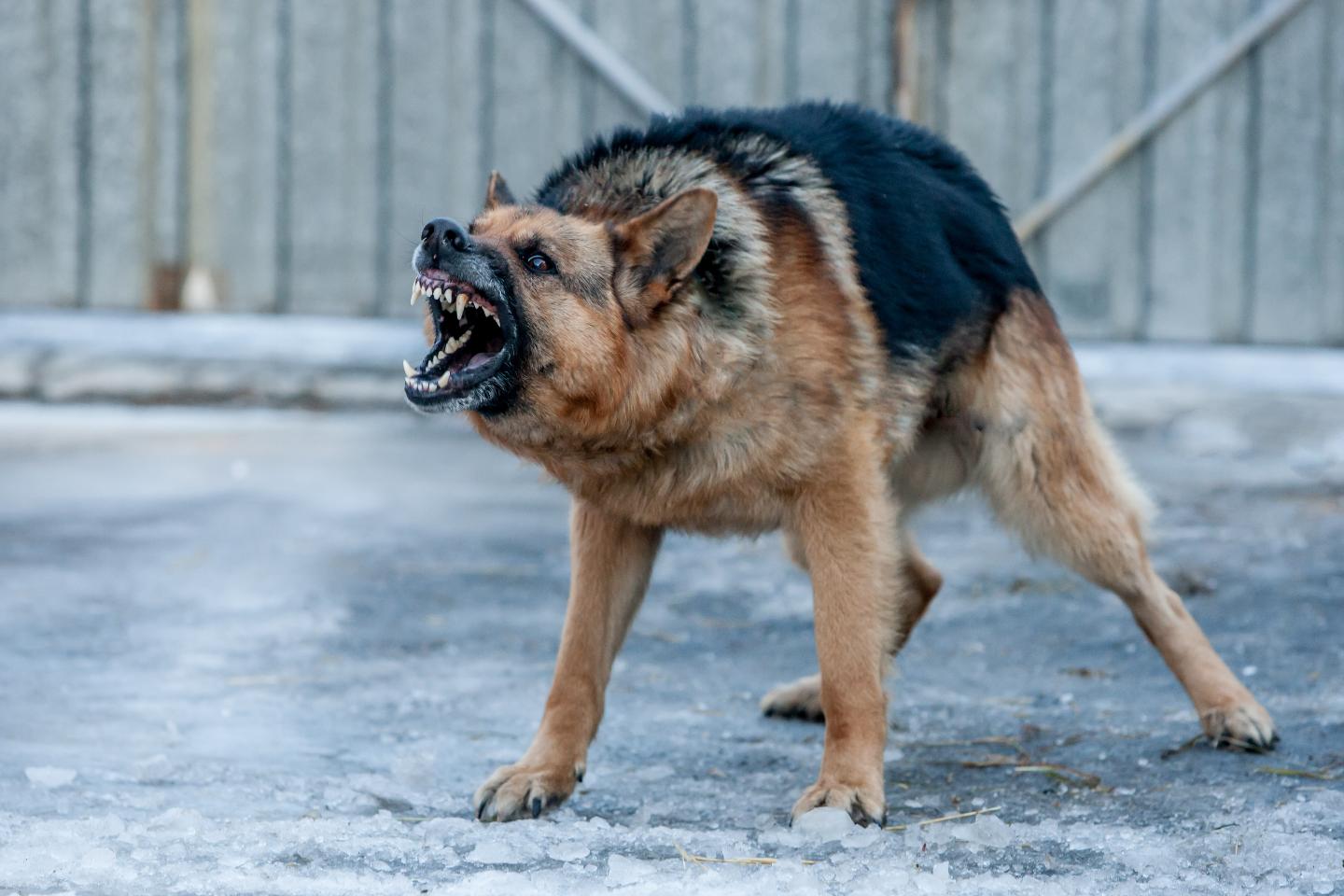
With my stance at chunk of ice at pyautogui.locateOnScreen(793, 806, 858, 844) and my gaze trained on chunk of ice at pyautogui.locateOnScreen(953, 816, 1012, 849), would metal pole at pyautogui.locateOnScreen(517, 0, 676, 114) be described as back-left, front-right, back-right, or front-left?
back-left

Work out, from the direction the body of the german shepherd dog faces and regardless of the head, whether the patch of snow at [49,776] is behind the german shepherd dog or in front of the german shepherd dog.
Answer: in front

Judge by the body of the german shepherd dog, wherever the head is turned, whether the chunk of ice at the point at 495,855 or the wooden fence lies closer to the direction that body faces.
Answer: the chunk of ice

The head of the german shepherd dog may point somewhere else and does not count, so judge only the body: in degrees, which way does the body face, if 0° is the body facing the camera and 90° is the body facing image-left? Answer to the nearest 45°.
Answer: approximately 45°

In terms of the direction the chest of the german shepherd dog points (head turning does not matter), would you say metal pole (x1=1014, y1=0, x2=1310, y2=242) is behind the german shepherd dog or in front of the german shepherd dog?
behind

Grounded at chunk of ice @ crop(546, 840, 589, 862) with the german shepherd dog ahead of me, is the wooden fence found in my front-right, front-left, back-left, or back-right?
front-left

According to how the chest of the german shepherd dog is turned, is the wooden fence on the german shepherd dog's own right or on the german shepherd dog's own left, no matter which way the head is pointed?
on the german shepherd dog's own right

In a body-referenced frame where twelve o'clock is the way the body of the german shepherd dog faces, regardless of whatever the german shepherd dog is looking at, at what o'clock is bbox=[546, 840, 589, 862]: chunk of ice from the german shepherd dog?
The chunk of ice is roughly at 11 o'clock from the german shepherd dog.

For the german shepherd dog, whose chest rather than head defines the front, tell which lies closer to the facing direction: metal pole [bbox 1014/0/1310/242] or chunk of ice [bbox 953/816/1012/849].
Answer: the chunk of ice

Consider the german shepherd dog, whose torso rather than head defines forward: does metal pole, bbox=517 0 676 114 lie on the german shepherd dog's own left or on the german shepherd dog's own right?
on the german shepherd dog's own right

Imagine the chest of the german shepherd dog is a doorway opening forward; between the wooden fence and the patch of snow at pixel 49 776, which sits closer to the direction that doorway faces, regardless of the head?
the patch of snow
